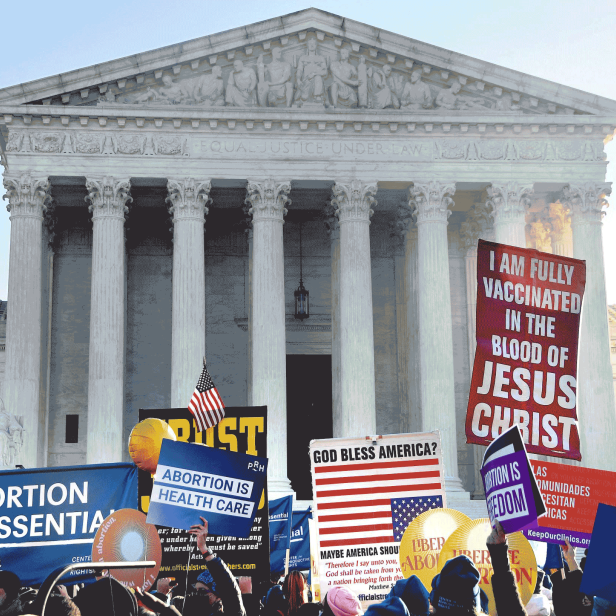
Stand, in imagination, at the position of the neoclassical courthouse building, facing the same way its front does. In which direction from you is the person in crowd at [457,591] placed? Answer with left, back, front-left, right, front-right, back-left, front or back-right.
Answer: front

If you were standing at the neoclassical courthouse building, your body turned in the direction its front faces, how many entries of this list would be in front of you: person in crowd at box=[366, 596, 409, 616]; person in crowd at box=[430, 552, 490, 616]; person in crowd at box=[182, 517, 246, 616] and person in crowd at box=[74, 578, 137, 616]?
4

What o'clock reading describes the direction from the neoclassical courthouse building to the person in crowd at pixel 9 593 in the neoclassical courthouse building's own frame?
The person in crowd is roughly at 12 o'clock from the neoclassical courthouse building.

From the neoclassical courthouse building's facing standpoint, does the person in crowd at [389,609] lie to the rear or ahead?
ahead

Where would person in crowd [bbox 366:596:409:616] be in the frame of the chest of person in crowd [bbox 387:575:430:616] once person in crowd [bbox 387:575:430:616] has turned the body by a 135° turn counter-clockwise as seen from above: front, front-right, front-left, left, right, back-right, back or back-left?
front-right

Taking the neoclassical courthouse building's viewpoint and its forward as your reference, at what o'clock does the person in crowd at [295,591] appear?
The person in crowd is roughly at 12 o'clock from the neoclassical courthouse building.

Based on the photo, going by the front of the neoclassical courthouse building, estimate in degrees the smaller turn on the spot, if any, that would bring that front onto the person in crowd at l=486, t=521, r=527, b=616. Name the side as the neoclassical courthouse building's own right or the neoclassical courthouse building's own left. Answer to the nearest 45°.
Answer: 0° — it already faces them

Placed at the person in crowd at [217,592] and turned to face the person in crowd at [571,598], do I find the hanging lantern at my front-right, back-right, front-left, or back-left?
front-left

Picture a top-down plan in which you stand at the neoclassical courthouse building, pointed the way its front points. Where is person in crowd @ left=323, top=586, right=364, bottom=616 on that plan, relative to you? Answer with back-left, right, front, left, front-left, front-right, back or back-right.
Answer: front

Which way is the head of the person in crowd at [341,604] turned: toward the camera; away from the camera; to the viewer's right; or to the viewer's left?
away from the camera

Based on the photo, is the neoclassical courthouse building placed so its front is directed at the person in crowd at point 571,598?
yes

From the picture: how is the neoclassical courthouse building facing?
toward the camera
